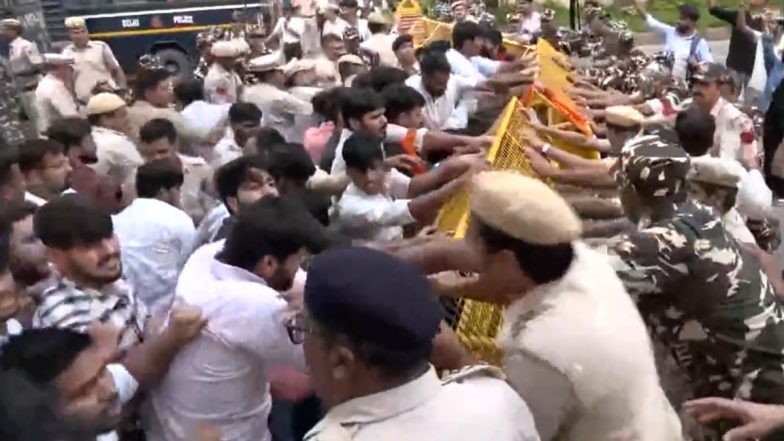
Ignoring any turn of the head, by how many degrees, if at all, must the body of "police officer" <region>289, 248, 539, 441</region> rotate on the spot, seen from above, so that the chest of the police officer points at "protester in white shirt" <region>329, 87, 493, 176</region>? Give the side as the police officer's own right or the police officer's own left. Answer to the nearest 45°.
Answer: approximately 45° to the police officer's own right

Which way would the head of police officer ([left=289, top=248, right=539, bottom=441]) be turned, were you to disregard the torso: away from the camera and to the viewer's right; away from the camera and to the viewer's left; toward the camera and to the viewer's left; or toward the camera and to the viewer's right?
away from the camera and to the viewer's left

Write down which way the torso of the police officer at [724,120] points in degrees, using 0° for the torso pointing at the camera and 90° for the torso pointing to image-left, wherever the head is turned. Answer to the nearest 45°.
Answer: approximately 45°

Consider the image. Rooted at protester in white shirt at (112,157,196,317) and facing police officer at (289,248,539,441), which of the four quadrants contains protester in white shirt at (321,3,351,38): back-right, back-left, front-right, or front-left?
back-left

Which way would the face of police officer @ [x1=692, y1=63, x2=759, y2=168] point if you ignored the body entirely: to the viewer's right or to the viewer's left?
to the viewer's left

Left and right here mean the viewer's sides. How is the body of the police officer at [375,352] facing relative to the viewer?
facing away from the viewer and to the left of the viewer

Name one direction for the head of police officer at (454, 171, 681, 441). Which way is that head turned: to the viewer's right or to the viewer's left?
to the viewer's left

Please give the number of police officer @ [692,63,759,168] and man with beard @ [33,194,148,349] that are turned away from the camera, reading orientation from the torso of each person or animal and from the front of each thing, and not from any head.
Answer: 0

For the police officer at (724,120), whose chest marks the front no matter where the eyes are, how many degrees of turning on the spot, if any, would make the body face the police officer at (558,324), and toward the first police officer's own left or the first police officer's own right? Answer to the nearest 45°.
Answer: approximately 45° to the first police officer's own left

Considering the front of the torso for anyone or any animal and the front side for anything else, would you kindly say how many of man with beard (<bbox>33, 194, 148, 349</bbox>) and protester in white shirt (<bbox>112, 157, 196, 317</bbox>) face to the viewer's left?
0

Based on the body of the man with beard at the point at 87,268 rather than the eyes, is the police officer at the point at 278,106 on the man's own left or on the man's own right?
on the man's own left
